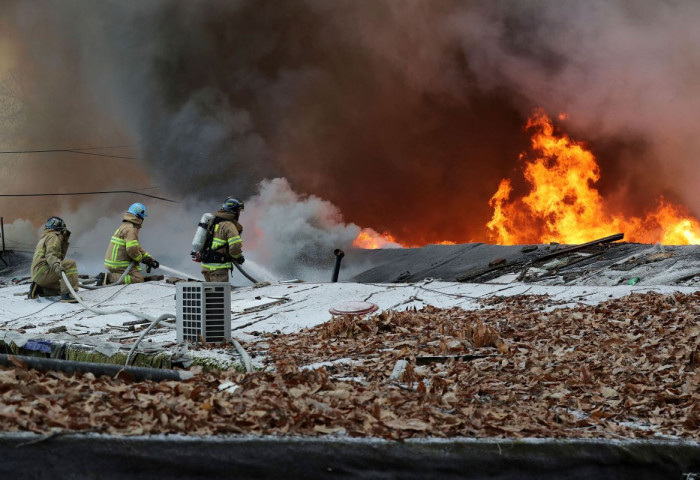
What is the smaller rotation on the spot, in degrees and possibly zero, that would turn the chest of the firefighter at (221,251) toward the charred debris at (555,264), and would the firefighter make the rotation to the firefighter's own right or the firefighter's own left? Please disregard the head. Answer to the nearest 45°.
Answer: approximately 45° to the firefighter's own right

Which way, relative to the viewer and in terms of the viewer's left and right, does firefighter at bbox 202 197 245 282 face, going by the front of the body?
facing away from the viewer and to the right of the viewer

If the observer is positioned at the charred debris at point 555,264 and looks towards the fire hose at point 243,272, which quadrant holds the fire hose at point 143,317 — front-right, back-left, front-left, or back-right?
front-left

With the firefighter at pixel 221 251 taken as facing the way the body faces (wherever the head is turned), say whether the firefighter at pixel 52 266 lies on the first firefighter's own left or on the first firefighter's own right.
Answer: on the first firefighter's own left

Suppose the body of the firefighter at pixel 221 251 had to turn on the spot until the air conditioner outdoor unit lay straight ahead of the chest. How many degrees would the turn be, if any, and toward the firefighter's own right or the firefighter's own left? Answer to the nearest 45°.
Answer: approximately 135° to the firefighter's own right

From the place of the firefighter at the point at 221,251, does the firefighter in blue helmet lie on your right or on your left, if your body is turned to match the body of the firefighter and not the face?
on your left

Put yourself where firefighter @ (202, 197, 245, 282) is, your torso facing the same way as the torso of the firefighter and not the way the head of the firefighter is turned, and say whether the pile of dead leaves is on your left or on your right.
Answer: on your right

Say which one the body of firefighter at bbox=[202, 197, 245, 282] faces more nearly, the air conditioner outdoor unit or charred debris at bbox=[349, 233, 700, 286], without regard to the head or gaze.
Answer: the charred debris

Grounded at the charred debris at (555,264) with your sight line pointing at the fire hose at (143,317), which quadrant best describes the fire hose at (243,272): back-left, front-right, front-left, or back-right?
front-right

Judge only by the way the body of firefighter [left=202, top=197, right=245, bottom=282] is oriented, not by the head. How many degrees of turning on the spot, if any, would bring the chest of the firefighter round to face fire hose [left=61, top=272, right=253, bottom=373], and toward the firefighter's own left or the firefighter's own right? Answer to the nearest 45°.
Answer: approximately 135° to the firefighter's own right

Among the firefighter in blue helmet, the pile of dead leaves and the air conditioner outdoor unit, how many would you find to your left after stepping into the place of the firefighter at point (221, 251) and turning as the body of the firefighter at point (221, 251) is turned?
1

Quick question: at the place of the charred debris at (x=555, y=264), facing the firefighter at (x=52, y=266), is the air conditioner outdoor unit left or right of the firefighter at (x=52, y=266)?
left
